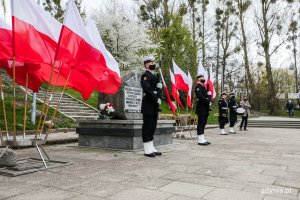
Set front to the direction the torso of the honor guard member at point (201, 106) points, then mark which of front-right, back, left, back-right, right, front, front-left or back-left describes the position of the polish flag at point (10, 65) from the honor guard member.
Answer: back-right

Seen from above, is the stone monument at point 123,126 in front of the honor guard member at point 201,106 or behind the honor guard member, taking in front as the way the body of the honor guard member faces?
behind

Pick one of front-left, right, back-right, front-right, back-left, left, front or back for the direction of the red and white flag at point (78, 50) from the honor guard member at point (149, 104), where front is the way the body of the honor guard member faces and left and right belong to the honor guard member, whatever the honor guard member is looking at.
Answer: back-right

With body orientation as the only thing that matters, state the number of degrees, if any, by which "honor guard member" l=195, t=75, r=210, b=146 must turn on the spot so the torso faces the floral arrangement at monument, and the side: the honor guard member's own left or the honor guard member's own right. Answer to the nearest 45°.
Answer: approximately 135° to the honor guard member's own right

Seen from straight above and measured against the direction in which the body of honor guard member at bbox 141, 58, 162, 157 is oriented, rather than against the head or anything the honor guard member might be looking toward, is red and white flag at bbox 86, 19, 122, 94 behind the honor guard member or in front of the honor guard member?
behind
